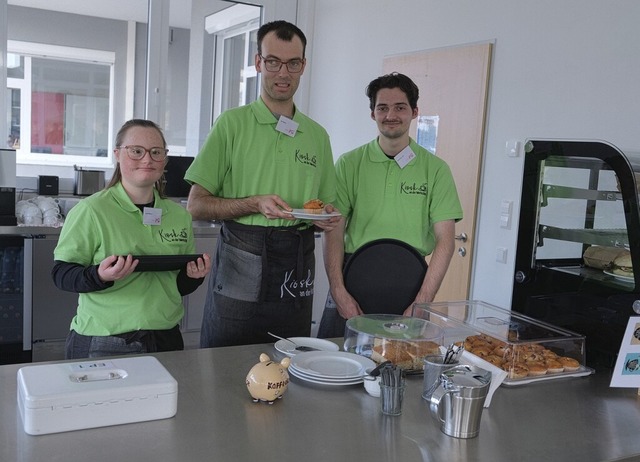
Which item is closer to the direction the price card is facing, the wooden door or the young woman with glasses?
the young woman with glasses

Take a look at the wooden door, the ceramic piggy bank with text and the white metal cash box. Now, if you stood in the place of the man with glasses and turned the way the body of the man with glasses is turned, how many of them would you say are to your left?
1

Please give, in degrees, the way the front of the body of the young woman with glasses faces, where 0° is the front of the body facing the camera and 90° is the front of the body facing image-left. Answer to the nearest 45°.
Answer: approximately 315°

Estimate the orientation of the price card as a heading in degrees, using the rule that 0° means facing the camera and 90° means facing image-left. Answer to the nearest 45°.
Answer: approximately 0°

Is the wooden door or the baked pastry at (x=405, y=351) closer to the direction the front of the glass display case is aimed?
the baked pastry

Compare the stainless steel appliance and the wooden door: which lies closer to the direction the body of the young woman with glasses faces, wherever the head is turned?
the wooden door
